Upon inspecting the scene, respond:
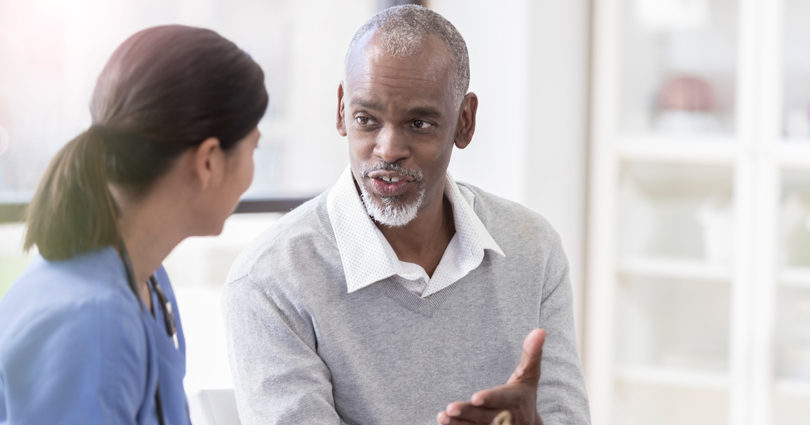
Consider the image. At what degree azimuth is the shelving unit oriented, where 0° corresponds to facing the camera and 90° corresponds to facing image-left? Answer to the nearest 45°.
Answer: approximately 0°

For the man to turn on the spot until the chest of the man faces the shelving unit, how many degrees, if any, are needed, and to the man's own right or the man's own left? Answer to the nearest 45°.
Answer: approximately 135° to the man's own left

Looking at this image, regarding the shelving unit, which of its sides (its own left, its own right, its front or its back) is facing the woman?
front

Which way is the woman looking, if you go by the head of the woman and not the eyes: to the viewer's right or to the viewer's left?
to the viewer's right

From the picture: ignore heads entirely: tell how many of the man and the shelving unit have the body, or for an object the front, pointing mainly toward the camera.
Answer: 2

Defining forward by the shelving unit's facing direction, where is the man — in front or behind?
in front
